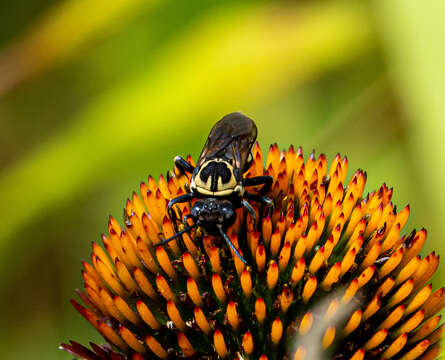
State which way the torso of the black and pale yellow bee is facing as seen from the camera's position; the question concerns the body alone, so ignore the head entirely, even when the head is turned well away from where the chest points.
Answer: toward the camera
